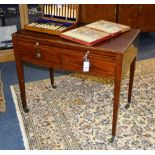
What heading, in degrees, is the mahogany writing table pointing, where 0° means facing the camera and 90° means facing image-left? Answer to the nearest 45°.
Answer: approximately 45°
